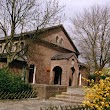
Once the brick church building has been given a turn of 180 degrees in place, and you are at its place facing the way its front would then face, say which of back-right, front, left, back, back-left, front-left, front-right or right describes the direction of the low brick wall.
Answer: back-left

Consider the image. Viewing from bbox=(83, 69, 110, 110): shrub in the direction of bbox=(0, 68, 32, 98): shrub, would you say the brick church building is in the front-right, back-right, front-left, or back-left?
front-right

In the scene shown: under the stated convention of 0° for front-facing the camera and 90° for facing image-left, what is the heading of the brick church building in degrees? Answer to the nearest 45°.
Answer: approximately 315°

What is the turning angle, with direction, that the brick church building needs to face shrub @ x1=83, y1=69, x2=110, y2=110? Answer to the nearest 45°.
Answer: approximately 45° to its right

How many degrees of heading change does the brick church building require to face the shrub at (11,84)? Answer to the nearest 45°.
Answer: approximately 45° to its right
